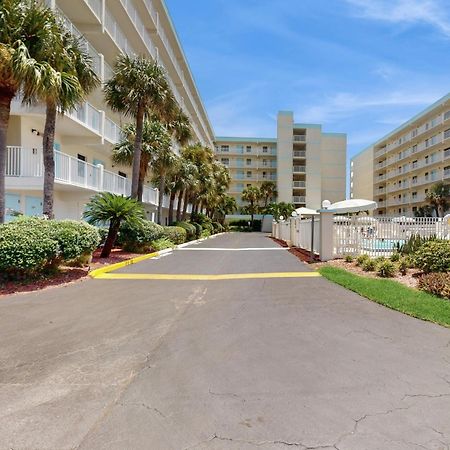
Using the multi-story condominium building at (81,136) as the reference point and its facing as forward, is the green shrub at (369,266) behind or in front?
in front

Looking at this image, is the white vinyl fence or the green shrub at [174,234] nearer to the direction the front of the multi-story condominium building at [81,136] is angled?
the white vinyl fence

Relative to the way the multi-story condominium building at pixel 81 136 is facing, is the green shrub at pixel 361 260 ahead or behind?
ahead

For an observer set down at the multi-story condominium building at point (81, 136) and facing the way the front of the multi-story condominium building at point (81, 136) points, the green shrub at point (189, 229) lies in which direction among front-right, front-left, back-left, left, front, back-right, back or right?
left

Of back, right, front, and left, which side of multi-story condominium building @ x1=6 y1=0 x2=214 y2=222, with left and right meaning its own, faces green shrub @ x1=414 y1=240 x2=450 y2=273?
front

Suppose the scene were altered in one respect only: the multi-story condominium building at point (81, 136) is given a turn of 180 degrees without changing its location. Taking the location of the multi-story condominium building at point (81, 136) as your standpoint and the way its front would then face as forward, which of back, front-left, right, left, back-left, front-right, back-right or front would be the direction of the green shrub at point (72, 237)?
back-left

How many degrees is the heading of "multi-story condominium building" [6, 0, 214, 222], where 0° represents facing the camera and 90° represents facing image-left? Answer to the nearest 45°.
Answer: approximately 315°

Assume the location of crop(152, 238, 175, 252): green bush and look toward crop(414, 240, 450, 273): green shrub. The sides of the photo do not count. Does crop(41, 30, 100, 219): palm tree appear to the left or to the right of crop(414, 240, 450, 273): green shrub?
right

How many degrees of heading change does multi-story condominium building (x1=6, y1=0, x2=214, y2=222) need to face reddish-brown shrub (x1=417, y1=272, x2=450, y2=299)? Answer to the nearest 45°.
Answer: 0° — it already faces it

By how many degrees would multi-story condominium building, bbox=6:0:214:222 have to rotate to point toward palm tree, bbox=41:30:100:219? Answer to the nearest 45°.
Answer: approximately 45° to its right

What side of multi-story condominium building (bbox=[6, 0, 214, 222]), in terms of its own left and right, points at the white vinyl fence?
front

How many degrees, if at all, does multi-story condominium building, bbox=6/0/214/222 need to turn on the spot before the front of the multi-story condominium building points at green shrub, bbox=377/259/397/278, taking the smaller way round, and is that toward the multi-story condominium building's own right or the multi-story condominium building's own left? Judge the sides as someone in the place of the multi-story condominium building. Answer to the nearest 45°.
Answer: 0° — it already faces it

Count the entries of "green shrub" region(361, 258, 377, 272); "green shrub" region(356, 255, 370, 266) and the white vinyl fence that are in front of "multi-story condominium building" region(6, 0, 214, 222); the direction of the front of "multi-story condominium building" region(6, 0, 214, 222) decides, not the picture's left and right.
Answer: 3

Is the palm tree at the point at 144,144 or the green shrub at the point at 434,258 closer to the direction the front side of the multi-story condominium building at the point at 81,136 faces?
the green shrub

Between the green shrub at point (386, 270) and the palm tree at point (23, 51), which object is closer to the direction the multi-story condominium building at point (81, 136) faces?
the green shrub
